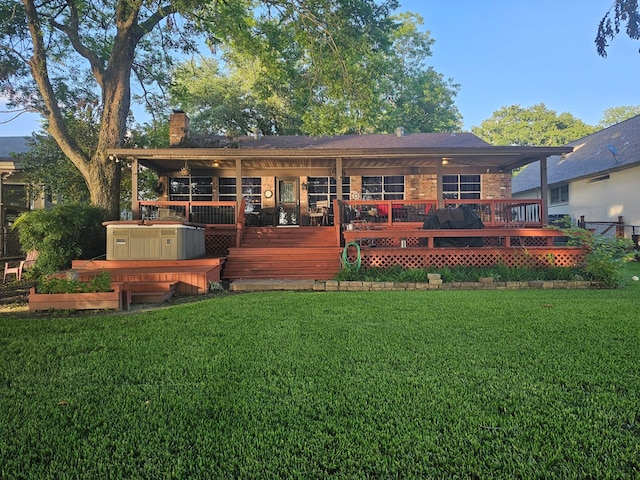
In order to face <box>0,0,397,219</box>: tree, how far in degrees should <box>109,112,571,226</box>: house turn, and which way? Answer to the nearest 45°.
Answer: approximately 45° to its right

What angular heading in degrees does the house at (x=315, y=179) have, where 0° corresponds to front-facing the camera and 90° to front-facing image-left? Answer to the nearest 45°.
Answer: approximately 0°

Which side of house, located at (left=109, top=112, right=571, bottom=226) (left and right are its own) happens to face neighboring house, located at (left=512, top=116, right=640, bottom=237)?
left

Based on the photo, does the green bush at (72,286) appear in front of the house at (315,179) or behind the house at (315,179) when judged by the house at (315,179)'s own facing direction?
in front

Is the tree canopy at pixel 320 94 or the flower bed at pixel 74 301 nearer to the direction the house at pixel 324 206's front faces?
the flower bed

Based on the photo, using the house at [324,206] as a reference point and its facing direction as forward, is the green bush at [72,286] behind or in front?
in front

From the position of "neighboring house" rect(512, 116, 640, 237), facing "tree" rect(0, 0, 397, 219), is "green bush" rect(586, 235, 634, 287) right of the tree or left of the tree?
left

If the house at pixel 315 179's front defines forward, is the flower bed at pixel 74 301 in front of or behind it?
in front
